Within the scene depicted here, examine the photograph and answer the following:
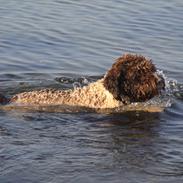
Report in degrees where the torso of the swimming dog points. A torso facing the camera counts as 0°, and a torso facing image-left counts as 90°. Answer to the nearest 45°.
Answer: approximately 270°
